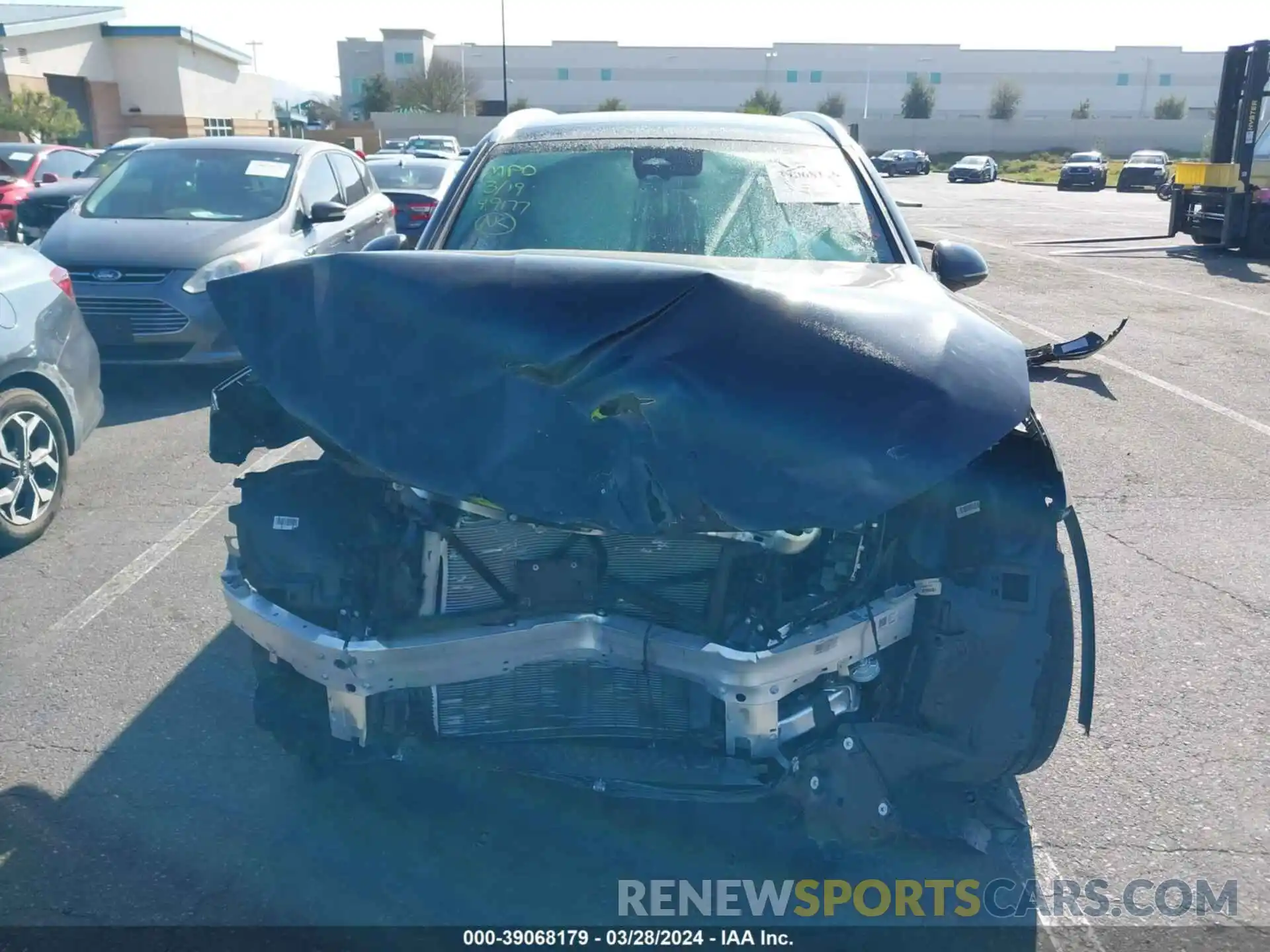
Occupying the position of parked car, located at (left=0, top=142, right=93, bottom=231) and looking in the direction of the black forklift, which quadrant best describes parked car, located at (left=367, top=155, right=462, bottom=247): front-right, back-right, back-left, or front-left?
front-right

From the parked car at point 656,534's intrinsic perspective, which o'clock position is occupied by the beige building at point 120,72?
The beige building is roughly at 5 o'clock from the parked car.

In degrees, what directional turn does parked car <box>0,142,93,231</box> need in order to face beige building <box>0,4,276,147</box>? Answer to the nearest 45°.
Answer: approximately 135° to its right

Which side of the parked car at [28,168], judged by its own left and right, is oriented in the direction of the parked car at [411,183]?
left

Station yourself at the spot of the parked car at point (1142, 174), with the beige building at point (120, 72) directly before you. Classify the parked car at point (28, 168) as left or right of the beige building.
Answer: left

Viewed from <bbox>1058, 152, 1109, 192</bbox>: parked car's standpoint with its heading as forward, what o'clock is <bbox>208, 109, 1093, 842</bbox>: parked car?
<bbox>208, 109, 1093, 842</bbox>: parked car is roughly at 12 o'clock from <bbox>1058, 152, 1109, 192</bbox>: parked car.

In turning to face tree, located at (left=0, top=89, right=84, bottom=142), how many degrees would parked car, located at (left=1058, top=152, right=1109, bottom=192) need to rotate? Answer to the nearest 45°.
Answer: approximately 45° to its right

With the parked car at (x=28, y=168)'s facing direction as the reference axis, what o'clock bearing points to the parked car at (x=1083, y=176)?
the parked car at (x=1083, y=176) is roughly at 7 o'clock from the parked car at (x=28, y=168).

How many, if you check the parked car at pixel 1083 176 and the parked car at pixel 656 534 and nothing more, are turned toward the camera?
2

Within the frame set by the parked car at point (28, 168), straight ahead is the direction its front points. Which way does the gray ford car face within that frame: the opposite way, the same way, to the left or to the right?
the same way

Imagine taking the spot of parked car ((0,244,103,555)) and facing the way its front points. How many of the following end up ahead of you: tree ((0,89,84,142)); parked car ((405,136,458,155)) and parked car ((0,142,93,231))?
0

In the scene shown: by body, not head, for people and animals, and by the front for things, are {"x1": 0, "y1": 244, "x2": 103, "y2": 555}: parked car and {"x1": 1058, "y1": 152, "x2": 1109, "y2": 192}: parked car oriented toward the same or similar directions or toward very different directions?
same or similar directions

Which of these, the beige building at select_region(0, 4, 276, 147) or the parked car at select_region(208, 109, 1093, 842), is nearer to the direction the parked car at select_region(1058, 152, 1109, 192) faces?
the parked car

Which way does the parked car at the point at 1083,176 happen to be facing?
toward the camera

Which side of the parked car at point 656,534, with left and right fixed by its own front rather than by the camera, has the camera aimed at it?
front

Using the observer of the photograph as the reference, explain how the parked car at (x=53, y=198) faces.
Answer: facing the viewer and to the left of the viewer

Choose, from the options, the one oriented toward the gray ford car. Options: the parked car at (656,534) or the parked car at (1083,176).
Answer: the parked car at (1083,176)

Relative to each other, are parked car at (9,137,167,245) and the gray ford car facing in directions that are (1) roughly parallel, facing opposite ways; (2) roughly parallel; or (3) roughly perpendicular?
roughly parallel

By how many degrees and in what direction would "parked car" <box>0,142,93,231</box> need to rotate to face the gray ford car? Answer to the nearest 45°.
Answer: approximately 45° to its left

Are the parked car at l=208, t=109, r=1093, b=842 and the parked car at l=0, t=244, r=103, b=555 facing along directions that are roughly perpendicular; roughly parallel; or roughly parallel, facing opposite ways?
roughly parallel

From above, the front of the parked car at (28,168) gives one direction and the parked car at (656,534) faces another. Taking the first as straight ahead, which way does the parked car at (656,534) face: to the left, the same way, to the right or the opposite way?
the same way
